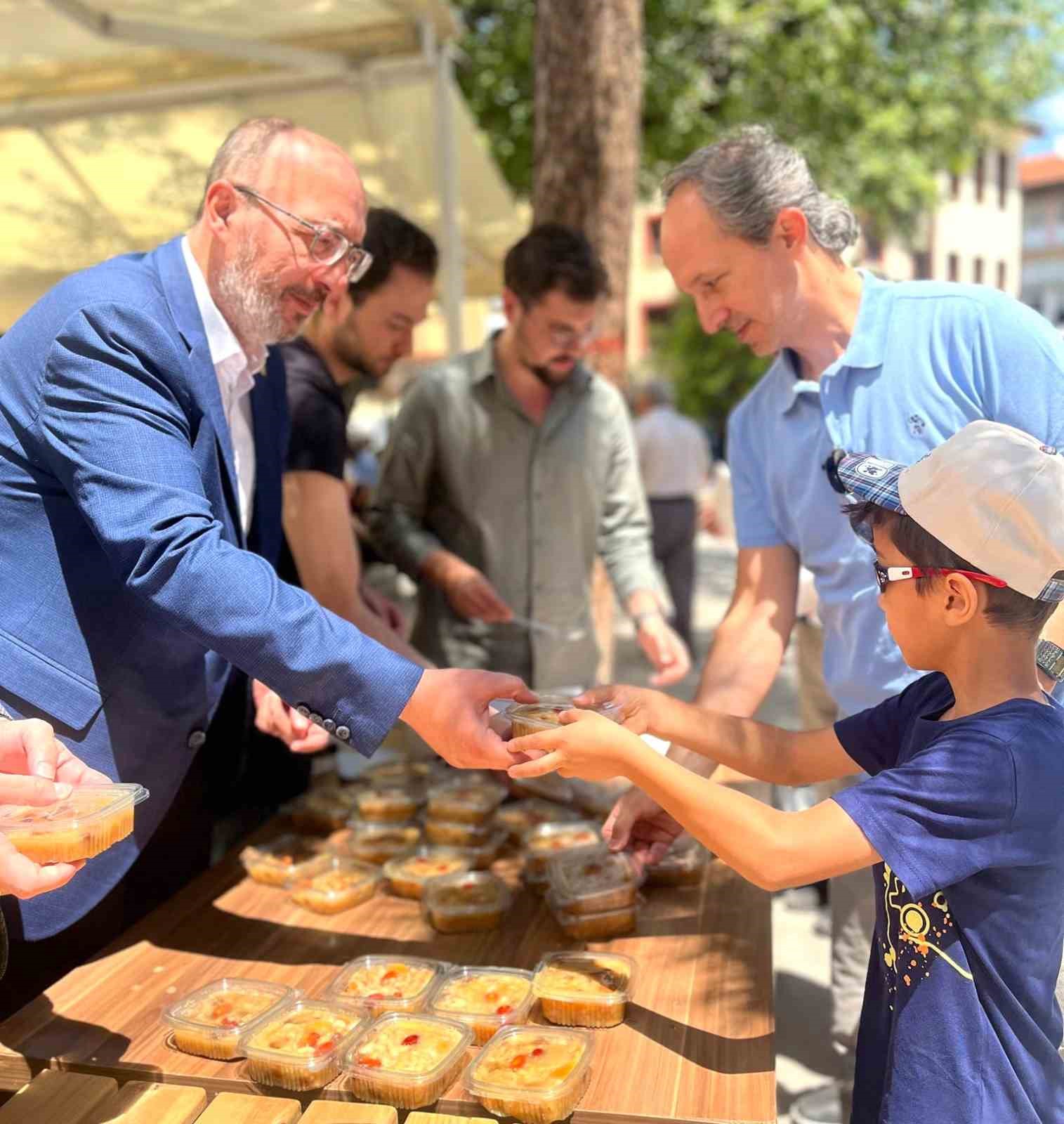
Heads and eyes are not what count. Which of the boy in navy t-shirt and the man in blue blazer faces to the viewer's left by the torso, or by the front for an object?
the boy in navy t-shirt

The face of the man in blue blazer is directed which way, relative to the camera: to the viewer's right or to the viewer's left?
to the viewer's right

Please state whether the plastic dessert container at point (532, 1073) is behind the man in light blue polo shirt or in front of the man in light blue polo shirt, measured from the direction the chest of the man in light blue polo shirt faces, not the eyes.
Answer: in front

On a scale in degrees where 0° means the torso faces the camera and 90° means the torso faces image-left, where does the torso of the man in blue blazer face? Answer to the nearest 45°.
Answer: approximately 270°

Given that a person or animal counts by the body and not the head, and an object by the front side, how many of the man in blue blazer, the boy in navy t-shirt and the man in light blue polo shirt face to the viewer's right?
1

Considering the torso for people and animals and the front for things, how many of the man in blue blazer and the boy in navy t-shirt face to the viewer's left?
1

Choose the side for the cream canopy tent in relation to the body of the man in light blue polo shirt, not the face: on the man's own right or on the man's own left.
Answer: on the man's own right

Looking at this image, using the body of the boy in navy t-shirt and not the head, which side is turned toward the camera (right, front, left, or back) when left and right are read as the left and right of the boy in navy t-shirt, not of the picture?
left

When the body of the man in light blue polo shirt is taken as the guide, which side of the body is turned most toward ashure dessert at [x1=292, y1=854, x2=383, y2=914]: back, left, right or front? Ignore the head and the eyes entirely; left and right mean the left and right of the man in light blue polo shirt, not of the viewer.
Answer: front

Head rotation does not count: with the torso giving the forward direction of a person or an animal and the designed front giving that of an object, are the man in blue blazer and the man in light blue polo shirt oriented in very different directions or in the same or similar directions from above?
very different directions
